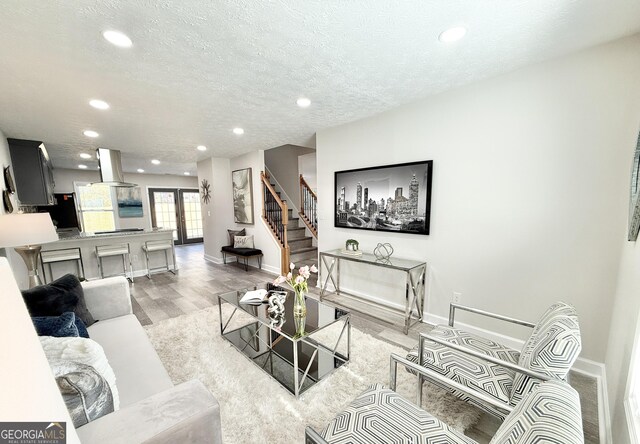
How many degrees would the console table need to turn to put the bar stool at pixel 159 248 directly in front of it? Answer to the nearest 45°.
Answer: approximately 45° to its right

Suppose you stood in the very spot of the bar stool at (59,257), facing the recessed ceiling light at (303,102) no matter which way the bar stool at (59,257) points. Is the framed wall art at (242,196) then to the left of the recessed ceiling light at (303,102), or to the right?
left

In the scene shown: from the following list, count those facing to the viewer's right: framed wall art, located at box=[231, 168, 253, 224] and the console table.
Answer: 0

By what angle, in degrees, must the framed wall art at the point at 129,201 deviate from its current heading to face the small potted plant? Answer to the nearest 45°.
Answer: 0° — it already faces it

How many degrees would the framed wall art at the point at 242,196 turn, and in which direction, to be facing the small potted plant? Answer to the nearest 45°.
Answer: approximately 90° to its left

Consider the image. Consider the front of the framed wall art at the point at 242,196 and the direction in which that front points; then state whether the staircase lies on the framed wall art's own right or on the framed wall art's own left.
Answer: on the framed wall art's own left

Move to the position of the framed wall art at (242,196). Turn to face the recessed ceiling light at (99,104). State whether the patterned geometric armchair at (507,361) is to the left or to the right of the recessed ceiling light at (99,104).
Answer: left

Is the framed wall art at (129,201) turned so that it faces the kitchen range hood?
yes

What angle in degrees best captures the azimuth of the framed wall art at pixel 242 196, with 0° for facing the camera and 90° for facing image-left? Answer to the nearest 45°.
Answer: approximately 45°

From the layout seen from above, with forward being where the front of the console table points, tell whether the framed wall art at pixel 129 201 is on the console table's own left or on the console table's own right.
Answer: on the console table's own right

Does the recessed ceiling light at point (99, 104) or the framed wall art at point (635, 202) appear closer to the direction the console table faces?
the recessed ceiling light

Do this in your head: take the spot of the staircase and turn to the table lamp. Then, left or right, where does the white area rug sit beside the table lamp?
left

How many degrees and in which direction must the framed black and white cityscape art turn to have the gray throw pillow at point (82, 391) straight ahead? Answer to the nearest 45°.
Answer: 0° — it already faces it

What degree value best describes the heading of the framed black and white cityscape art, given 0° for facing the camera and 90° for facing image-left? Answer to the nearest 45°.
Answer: approximately 45°

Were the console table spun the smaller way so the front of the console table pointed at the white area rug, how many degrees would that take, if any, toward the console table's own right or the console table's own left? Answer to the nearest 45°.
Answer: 0° — it already faces it

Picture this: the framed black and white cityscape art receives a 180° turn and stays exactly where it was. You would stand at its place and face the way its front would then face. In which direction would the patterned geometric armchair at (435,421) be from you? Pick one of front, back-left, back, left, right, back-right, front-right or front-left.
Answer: back-right
